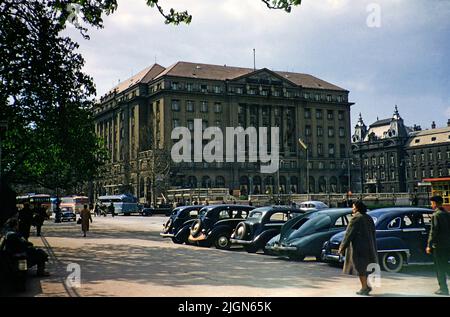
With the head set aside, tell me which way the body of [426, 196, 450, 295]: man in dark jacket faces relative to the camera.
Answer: to the viewer's left
